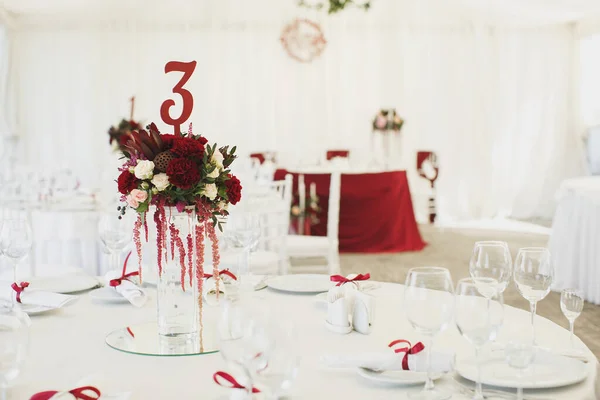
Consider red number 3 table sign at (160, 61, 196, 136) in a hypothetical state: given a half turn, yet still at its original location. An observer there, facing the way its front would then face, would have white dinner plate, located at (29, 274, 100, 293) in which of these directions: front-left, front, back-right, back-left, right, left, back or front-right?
front-left

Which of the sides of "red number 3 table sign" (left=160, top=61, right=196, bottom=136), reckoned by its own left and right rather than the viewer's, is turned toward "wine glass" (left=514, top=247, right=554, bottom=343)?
left

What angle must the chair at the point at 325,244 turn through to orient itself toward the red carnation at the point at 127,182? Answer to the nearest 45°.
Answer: approximately 90° to its left

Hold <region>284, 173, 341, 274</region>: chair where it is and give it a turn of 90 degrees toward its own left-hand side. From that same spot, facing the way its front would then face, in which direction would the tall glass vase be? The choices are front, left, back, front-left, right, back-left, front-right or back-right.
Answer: front

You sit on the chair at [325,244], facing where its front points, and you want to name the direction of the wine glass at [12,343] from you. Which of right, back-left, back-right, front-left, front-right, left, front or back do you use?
left

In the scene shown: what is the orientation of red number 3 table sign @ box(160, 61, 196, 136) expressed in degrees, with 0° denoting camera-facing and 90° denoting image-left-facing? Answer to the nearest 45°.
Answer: approximately 0°
